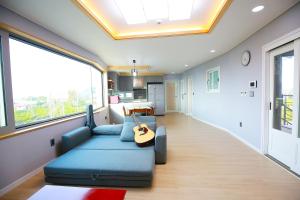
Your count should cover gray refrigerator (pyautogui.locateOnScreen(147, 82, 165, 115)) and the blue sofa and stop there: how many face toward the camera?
2

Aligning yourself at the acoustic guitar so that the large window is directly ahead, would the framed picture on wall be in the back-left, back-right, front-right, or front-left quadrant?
back-right

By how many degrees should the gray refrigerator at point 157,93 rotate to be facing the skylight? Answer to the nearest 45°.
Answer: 0° — it already faces it

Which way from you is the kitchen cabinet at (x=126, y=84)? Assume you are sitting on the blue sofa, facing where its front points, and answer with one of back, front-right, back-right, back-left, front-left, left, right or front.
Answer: back

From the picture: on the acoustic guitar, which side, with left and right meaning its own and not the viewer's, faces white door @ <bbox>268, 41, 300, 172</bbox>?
left

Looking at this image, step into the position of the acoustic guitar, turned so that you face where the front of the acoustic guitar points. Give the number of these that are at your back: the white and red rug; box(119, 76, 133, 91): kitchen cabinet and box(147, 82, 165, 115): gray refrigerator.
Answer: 2

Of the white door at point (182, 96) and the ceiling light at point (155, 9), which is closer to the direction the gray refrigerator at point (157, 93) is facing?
the ceiling light

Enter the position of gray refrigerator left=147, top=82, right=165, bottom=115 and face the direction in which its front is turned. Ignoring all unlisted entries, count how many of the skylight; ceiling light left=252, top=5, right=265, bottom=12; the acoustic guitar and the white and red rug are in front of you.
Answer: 4

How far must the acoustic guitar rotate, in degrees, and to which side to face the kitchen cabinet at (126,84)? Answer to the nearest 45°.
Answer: approximately 180°

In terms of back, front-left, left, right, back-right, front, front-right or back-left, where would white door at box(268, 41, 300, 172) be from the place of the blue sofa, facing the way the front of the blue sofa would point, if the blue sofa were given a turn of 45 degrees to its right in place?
back-left
